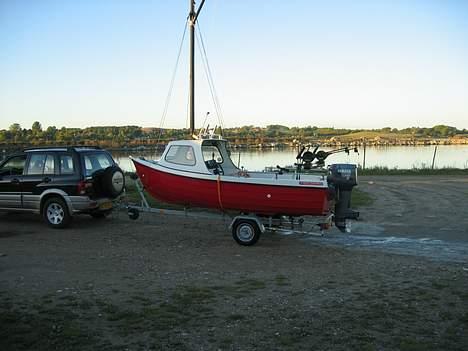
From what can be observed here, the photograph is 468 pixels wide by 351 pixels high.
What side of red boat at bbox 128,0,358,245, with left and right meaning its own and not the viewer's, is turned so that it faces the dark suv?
front

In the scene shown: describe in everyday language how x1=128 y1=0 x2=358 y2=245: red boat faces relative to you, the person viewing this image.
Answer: facing to the left of the viewer

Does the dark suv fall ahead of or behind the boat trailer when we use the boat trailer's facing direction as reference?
ahead

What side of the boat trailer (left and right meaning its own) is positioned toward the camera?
left
